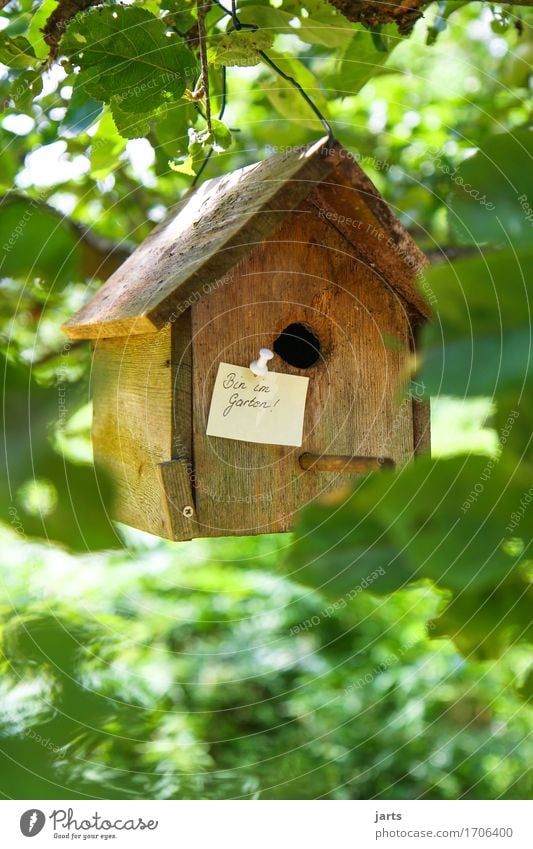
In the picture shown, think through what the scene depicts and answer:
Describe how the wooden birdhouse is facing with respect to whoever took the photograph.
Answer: facing the viewer and to the right of the viewer
